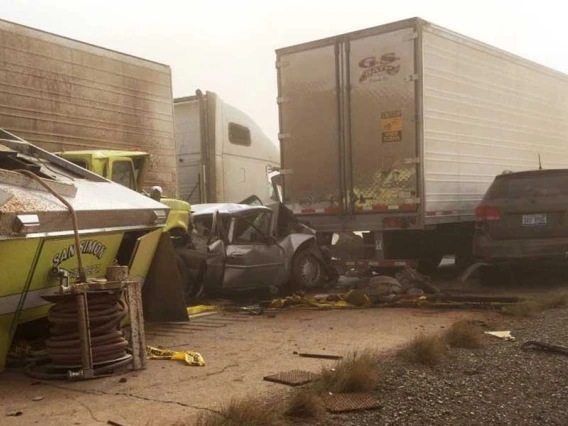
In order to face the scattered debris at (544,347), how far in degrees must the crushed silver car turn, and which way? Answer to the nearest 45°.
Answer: approximately 45° to its right

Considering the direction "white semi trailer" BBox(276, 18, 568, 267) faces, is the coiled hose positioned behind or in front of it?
behind

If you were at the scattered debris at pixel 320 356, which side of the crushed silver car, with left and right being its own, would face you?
right

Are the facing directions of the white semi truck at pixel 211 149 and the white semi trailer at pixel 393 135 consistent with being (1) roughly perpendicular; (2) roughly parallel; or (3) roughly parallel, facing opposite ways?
roughly parallel

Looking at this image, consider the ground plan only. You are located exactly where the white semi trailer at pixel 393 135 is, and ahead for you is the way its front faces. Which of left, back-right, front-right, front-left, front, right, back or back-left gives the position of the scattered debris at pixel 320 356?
back-right

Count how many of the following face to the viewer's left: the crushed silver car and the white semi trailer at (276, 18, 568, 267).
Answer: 0

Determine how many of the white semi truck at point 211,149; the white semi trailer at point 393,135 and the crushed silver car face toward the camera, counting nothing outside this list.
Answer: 0

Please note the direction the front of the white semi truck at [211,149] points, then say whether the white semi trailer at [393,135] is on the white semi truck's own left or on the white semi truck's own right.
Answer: on the white semi truck's own right

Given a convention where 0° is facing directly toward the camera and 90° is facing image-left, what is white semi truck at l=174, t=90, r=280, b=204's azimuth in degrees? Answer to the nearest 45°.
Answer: approximately 225°

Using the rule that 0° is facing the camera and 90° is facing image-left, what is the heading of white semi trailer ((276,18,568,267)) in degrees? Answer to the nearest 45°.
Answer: approximately 225°

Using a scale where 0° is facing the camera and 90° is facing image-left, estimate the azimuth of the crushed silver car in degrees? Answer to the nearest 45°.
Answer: approximately 270°
